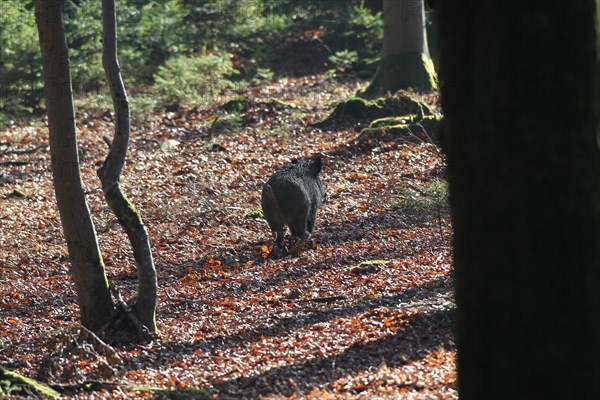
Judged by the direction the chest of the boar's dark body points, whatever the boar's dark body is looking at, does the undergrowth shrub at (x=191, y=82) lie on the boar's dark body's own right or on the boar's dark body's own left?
on the boar's dark body's own left

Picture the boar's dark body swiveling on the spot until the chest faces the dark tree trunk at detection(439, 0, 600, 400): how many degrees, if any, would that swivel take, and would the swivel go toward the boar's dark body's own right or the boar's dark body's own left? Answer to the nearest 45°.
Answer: approximately 135° to the boar's dark body's own right

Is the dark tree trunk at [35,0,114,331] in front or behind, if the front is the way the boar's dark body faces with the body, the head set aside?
behind

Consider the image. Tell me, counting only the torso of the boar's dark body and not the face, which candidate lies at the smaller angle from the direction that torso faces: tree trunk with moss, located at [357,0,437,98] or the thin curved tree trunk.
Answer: the tree trunk with moss

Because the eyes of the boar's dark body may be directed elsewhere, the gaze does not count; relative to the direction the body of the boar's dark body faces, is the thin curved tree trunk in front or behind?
behind

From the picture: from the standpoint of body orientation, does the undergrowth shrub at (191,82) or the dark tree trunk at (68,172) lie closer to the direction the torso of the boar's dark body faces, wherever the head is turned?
the undergrowth shrub

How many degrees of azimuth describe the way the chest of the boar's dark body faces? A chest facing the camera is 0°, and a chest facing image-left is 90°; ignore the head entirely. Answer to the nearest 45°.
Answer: approximately 225°

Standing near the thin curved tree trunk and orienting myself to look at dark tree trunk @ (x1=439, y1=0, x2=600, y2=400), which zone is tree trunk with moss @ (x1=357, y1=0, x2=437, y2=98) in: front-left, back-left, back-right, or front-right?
back-left

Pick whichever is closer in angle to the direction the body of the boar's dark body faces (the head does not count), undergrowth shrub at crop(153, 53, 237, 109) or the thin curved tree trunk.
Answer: the undergrowth shrub

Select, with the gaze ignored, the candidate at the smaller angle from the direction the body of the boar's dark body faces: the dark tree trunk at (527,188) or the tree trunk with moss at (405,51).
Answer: the tree trunk with moss
